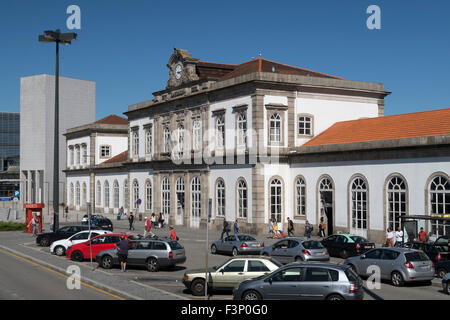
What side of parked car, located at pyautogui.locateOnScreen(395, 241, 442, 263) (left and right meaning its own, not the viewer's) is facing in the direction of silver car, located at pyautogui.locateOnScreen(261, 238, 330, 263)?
front

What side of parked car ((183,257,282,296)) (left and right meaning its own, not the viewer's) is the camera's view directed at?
left

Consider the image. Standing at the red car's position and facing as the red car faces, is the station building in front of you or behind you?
behind

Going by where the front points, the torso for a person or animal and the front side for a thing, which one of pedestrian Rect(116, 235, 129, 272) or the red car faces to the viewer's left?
the red car

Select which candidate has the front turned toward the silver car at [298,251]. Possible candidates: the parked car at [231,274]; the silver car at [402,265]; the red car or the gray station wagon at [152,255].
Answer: the silver car at [402,265]

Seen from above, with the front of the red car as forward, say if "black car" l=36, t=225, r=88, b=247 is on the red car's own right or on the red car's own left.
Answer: on the red car's own right

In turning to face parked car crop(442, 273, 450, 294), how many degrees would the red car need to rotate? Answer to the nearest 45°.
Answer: approximately 135° to its left

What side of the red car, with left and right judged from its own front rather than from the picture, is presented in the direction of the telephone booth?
right

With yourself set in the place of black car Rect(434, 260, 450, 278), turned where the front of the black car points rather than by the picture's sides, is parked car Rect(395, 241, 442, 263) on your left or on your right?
on your right

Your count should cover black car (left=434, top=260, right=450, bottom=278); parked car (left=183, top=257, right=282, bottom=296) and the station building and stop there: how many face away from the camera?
0
